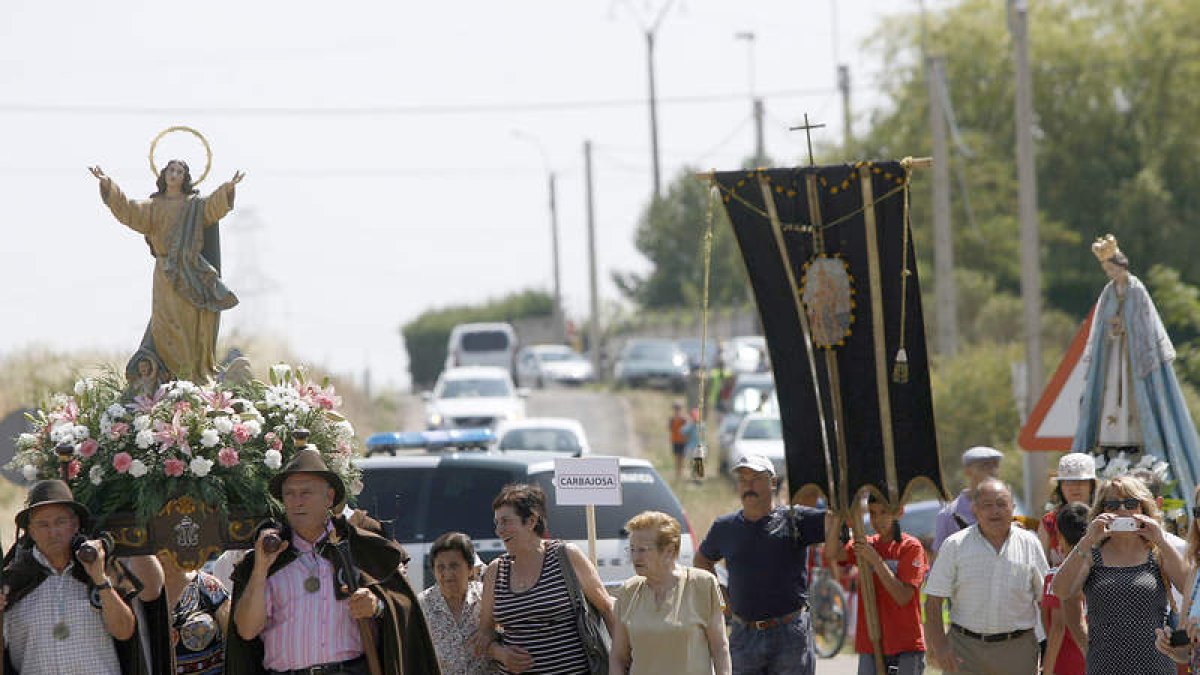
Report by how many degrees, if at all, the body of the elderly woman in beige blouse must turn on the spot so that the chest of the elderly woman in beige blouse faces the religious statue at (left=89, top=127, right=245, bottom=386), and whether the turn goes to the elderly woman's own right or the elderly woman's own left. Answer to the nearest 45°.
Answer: approximately 45° to the elderly woman's own right

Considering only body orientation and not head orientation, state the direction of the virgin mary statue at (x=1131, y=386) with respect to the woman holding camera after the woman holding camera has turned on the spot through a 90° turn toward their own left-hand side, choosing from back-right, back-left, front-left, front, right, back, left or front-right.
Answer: left

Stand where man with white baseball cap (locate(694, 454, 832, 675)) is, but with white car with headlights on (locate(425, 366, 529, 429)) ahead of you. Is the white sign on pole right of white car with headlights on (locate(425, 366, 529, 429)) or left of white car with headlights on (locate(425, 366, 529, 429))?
left

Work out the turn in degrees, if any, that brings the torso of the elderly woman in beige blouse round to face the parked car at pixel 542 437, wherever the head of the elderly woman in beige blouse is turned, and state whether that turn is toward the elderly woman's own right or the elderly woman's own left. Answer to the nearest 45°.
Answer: approximately 135° to the elderly woman's own right

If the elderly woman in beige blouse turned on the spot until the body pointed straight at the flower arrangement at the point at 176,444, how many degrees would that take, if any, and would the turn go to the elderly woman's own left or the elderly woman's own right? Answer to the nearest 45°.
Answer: approximately 45° to the elderly woman's own right

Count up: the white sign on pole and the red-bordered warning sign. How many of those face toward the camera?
2

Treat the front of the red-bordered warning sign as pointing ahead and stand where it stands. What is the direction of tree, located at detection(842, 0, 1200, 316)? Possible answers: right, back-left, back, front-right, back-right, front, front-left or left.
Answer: back

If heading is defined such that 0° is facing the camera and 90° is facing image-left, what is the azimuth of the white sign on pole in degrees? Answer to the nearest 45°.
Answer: approximately 0°

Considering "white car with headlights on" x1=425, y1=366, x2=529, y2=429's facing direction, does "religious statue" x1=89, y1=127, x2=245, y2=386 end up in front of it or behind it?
in front

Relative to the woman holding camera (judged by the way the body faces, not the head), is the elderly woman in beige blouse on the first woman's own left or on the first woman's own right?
on the first woman's own right
